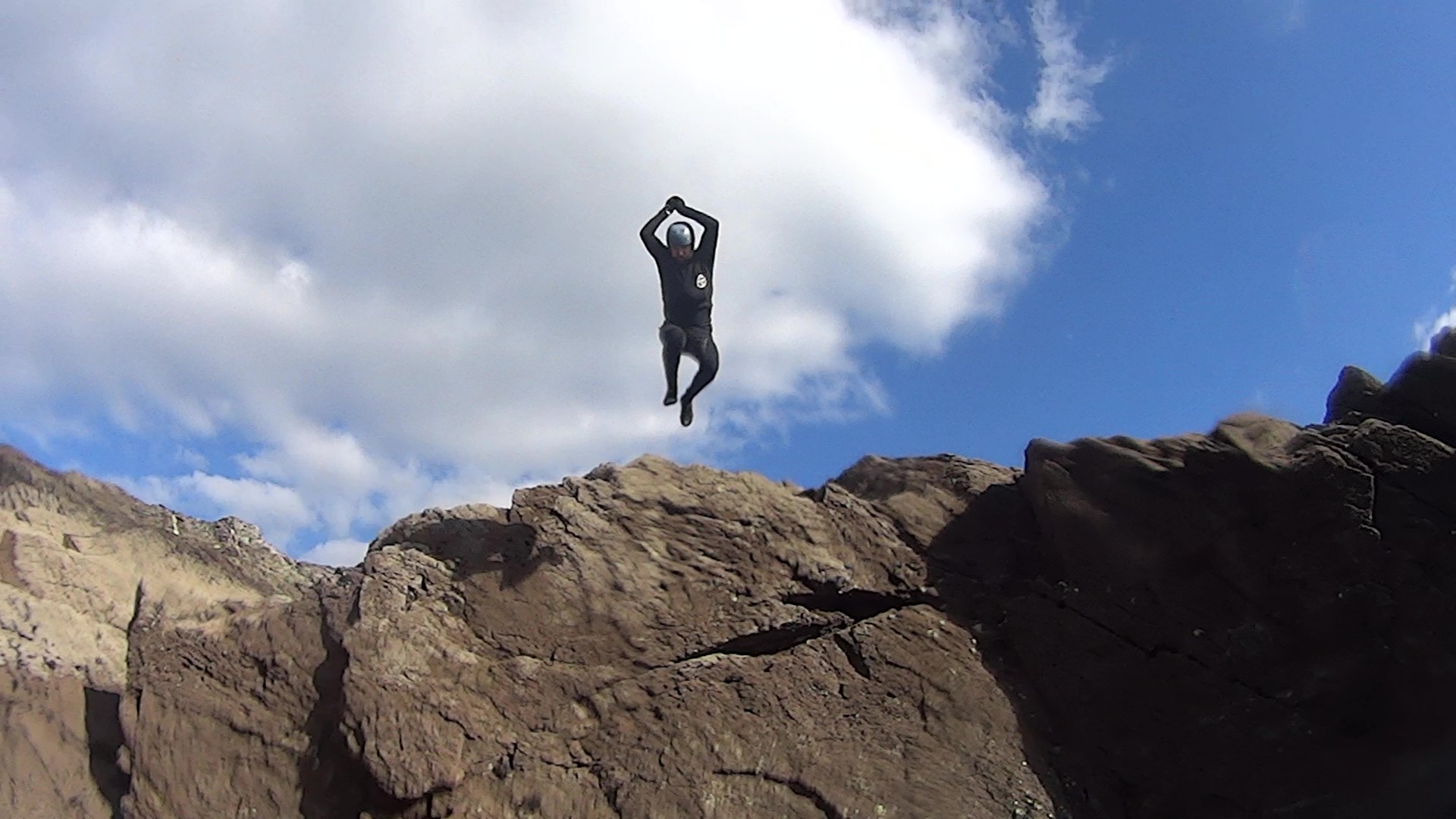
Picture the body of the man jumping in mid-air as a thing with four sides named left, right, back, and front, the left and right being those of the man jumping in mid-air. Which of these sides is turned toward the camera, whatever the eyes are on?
front

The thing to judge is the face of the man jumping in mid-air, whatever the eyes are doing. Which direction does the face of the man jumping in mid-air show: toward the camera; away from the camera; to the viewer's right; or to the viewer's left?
toward the camera
